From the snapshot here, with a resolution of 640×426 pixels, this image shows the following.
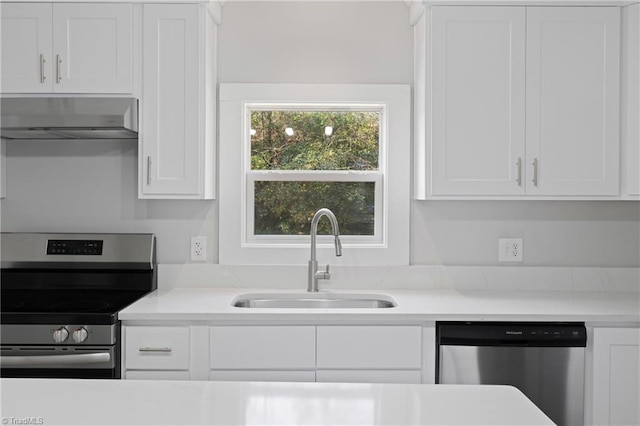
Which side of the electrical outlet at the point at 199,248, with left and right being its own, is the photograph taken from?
front

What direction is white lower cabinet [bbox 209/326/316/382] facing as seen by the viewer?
toward the camera

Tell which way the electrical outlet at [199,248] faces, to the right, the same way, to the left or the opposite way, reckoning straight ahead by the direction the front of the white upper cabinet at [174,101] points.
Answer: the same way

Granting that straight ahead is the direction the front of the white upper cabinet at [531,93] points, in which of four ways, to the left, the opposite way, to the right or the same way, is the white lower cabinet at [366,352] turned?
the same way

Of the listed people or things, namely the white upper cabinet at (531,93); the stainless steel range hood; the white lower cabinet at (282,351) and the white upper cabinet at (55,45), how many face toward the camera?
4

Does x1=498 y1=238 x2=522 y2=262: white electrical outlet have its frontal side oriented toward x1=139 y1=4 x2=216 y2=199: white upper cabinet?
no

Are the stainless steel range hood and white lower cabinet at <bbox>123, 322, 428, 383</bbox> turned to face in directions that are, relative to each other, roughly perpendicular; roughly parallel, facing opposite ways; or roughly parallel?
roughly parallel

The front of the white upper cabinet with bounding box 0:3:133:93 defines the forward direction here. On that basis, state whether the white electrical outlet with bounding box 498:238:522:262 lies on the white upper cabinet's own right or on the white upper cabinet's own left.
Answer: on the white upper cabinet's own left

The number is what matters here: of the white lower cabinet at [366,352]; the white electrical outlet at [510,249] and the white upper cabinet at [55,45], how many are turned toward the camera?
3

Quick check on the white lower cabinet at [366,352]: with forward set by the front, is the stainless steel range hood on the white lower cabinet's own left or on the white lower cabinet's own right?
on the white lower cabinet's own right

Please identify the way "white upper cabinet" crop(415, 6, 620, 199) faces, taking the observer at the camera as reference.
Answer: facing the viewer

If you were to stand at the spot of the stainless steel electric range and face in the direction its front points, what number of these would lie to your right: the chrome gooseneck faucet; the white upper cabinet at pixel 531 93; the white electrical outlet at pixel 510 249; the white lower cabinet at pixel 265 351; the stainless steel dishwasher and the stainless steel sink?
0

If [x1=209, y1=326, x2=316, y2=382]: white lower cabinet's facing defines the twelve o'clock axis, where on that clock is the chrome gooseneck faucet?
The chrome gooseneck faucet is roughly at 7 o'clock from the white lower cabinet.

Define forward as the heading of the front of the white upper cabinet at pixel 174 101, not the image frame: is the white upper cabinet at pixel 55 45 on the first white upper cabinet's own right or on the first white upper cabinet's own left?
on the first white upper cabinet's own right

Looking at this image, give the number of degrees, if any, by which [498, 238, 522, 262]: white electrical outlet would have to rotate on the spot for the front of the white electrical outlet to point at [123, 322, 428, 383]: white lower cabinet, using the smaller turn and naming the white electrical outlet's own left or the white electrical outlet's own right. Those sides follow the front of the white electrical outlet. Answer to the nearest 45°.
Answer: approximately 45° to the white electrical outlet's own right

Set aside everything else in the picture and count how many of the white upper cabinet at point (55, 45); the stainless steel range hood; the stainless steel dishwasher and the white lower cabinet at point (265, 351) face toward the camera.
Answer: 4

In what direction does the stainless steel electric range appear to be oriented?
toward the camera

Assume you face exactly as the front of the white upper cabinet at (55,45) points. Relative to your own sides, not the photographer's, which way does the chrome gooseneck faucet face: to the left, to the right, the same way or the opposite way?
the same way

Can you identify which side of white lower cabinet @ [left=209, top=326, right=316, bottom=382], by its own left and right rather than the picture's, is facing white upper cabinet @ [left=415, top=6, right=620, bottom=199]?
left
